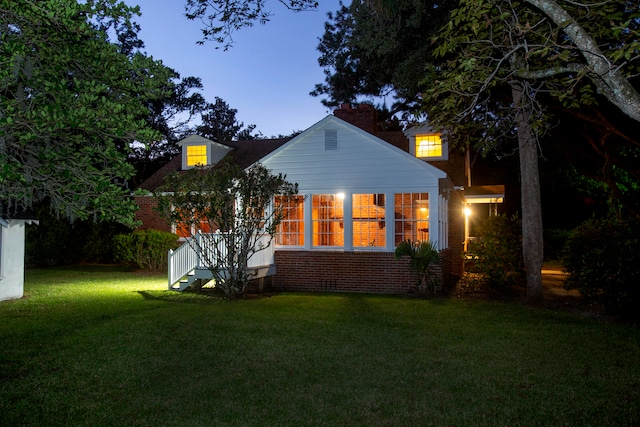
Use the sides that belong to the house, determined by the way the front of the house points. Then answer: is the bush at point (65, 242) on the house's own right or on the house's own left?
on the house's own right

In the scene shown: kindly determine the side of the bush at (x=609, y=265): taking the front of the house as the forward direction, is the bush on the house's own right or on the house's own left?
on the house's own left

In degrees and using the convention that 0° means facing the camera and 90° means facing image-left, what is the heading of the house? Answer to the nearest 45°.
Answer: approximately 0°

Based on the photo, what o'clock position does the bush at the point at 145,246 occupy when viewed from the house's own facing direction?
The bush is roughly at 4 o'clock from the house.

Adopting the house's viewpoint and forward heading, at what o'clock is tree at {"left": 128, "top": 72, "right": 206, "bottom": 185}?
The tree is roughly at 5 o'clock from the house.

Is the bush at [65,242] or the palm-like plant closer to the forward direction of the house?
the palm-like plant

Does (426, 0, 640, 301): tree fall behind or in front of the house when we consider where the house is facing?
in front

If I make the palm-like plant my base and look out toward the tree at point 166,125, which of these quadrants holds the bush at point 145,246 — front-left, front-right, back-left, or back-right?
front-left

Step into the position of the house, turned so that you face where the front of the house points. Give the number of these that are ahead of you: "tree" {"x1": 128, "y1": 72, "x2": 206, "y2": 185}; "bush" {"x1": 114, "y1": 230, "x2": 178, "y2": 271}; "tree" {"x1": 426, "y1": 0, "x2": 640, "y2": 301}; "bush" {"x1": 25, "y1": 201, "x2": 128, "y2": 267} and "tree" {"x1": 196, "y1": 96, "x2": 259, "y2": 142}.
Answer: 1
